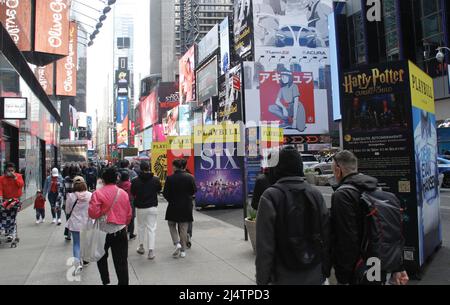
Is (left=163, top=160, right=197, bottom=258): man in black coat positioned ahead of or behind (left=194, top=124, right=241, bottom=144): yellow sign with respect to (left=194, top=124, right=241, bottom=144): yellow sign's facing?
ahead

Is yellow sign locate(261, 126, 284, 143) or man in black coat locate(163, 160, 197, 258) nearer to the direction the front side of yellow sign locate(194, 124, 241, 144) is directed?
the man in black coat

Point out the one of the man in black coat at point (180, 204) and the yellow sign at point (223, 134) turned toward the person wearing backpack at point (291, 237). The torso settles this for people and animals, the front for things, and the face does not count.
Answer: the yellow sign

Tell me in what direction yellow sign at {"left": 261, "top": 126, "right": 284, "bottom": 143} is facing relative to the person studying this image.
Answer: facing the viewer

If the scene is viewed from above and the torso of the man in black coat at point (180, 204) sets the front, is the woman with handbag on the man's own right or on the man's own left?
on the man's own left

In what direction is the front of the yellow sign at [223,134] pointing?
toward the camera

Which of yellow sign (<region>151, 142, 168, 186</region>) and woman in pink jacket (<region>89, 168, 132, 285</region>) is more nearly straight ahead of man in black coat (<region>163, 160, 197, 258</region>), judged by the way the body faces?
the yellow sign

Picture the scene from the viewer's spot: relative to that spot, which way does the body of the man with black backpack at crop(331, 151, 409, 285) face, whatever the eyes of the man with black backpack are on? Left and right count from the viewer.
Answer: facing away from the viewer and to the left of the viewer

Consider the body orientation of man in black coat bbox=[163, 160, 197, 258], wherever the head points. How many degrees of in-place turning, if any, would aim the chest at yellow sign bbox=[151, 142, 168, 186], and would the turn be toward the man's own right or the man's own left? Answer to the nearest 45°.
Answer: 0° — they already face it

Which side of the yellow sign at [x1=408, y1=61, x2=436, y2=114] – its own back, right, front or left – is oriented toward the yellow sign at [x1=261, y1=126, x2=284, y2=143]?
back

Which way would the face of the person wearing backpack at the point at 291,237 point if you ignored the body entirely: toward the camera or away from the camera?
away from the camera

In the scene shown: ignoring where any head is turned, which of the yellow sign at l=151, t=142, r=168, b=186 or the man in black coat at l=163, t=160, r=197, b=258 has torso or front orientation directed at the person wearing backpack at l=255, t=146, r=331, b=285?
the yellow sign

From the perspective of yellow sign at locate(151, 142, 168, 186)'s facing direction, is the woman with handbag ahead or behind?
ahead

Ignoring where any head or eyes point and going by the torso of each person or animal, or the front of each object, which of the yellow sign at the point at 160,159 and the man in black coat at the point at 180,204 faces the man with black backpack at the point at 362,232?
the yellow sign

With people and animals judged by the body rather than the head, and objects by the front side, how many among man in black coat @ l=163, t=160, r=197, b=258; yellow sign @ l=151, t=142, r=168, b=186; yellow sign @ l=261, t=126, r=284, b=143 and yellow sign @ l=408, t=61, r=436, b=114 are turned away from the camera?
1

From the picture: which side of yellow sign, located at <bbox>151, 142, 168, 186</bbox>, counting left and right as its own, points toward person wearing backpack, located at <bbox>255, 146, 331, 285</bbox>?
front
